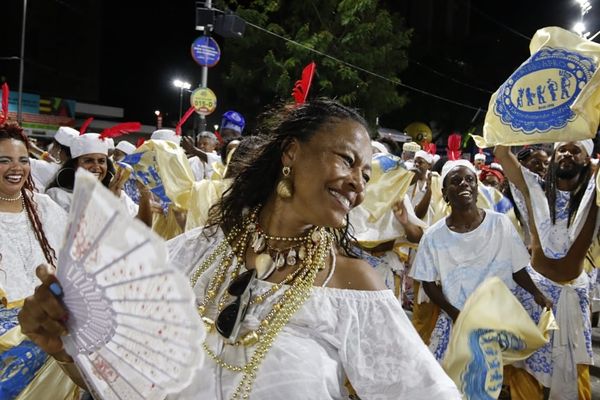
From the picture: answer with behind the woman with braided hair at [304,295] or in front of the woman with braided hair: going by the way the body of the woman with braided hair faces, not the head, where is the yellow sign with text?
behind

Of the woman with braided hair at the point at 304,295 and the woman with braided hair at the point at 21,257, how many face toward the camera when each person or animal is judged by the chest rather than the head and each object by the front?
2

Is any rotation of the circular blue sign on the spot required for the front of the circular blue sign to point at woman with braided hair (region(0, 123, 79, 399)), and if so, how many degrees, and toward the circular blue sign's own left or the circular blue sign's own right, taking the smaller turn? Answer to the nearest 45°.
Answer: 0° — it already faces them

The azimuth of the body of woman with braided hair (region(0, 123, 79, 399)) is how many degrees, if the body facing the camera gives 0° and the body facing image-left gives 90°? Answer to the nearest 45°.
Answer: approximately 0°

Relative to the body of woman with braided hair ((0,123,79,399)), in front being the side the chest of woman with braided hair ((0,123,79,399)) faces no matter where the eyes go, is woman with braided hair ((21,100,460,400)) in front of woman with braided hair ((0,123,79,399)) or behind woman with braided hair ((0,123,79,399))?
in front

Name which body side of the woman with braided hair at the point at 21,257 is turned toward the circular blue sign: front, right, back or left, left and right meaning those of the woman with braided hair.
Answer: back

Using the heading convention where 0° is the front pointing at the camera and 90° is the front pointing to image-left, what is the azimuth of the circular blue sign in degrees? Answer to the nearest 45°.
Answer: approximately 0°

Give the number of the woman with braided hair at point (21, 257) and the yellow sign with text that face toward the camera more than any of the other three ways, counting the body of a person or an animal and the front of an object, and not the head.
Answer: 2

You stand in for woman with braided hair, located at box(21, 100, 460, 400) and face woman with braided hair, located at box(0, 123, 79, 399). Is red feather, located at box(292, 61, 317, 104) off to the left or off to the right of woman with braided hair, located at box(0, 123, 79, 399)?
right
